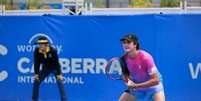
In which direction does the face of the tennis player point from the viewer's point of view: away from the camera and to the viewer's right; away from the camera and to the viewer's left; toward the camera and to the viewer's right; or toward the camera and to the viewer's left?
toward the camera and to the viewer's left
